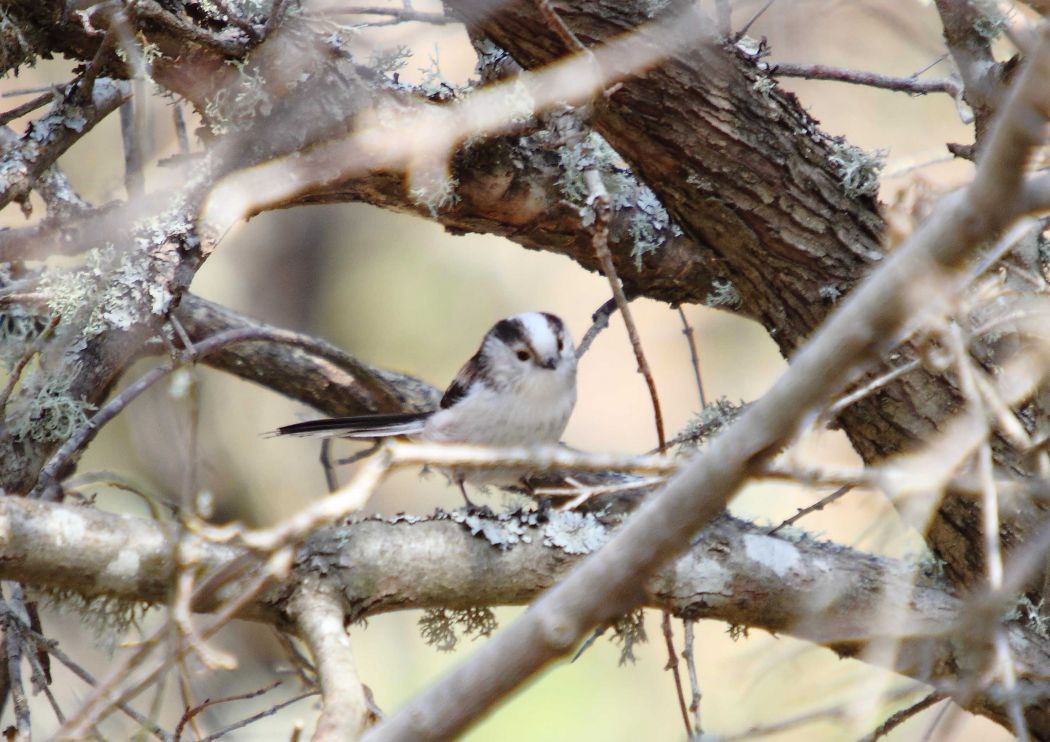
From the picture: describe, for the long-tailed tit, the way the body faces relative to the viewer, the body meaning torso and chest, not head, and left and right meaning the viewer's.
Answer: facing the viewer and to the right of the viewer

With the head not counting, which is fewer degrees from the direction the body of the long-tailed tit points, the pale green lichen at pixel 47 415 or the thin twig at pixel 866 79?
the thin twig

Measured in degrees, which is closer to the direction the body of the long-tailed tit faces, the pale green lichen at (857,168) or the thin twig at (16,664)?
the pale green lichen

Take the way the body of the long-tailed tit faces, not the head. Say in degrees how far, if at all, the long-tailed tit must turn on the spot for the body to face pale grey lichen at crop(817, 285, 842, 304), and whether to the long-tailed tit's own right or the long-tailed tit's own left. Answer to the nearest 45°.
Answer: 0° — it already faces it

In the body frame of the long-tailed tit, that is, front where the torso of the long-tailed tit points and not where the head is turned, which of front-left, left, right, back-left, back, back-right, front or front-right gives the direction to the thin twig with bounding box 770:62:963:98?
front

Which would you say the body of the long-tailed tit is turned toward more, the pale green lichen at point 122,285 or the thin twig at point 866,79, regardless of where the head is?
the thin twig

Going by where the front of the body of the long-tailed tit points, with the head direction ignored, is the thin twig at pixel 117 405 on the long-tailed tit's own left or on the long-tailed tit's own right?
on the long-tailed tit's own right
